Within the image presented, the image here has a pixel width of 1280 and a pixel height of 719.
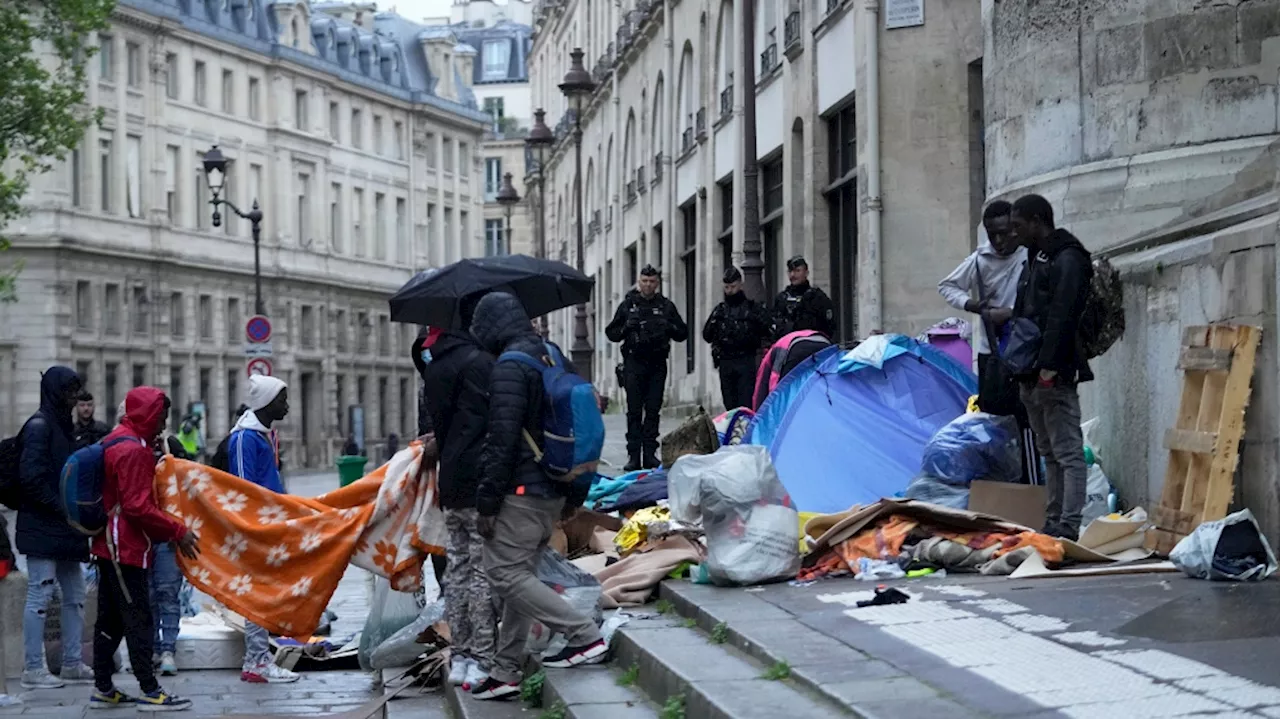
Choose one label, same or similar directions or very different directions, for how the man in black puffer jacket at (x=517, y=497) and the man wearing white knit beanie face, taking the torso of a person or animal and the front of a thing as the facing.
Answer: very different directions

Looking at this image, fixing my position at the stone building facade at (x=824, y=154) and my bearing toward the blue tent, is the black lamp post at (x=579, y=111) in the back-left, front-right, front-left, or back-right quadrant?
back-right

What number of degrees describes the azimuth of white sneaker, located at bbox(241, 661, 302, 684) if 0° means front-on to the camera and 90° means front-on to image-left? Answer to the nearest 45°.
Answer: approximately 270°

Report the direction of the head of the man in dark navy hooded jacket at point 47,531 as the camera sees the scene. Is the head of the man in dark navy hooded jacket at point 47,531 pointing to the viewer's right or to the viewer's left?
to the viewer's right

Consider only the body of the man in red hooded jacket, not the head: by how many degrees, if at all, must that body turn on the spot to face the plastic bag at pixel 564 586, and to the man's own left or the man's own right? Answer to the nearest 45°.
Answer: approximately 45° to the man's own right

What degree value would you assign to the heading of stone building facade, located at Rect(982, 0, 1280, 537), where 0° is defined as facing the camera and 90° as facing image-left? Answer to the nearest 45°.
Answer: approximately 45°

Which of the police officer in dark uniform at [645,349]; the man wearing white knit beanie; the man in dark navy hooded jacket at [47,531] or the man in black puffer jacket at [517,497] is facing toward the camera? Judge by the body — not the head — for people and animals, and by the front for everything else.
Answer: the police officer in dark uniform

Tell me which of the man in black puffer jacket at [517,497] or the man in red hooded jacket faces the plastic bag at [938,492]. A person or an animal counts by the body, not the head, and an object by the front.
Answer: the man in red hooded jacket

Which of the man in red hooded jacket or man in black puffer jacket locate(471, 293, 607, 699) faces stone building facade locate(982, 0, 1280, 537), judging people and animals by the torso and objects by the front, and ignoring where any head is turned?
the man in red hooded jacket

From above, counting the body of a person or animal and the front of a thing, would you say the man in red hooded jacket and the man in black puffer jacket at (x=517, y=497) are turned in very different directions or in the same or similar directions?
very different directions

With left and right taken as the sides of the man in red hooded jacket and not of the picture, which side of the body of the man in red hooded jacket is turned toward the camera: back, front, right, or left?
right
